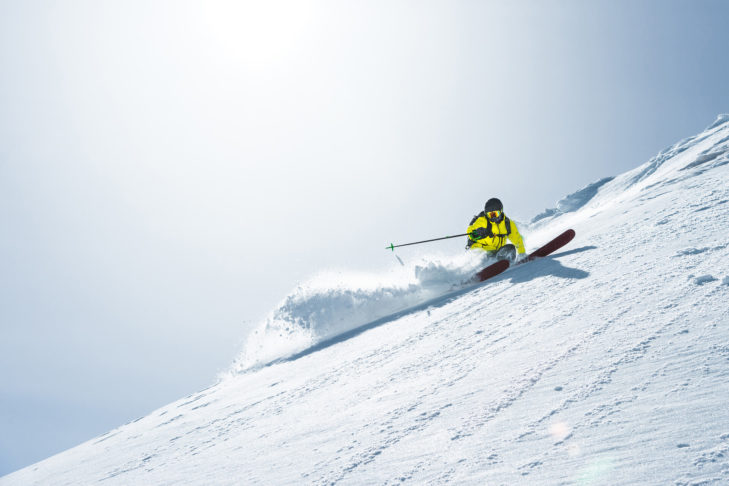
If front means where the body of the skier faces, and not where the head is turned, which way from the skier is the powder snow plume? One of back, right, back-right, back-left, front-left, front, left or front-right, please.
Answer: right

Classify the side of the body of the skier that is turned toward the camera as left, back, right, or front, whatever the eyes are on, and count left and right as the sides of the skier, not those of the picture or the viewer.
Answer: front
